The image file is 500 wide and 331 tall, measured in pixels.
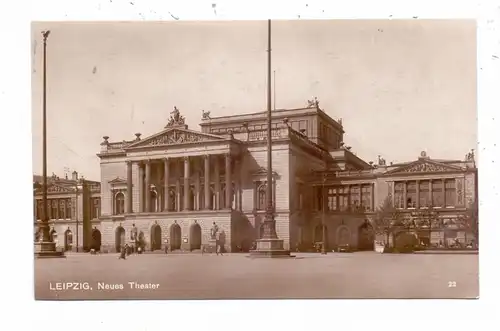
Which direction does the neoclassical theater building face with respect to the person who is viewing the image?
facing the viewer and to the left of the viewer
